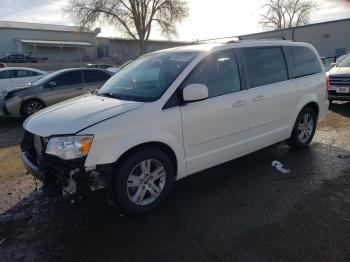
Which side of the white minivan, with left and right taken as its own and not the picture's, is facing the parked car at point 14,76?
right

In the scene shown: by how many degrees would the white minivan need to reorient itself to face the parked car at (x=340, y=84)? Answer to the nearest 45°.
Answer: approximately 180°

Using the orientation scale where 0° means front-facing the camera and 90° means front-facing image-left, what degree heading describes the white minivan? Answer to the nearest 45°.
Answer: approximately 45°

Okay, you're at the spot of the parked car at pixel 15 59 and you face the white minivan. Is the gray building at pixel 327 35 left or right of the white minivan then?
left

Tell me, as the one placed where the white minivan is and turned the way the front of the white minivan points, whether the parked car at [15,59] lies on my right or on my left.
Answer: on my right

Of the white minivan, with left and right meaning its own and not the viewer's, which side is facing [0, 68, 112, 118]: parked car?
right
